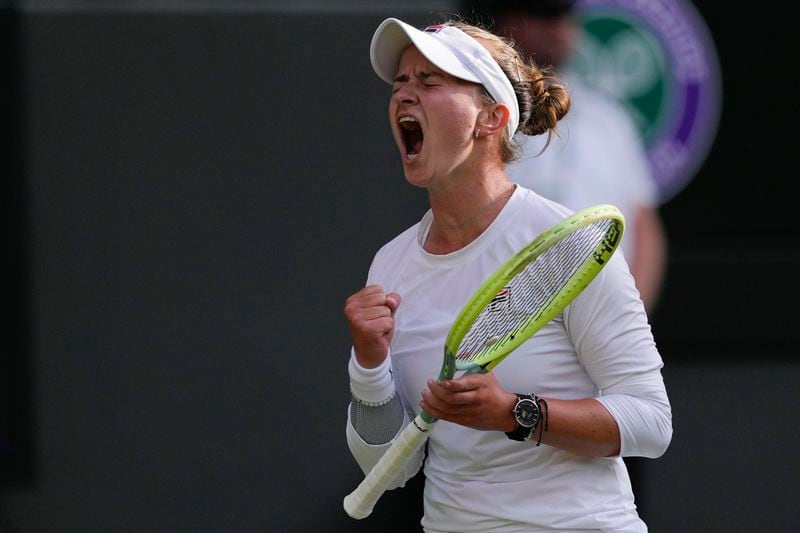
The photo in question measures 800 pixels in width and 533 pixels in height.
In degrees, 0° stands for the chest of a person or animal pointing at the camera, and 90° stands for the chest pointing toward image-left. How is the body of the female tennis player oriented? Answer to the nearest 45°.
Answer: approximately 45°
